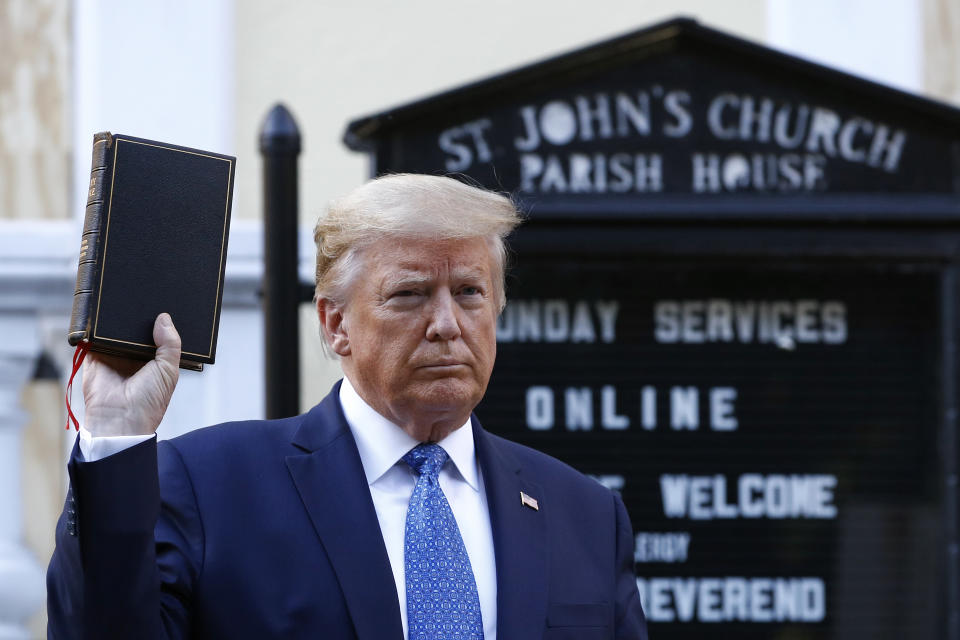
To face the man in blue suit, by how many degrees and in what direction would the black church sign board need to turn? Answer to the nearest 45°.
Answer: approximately 45° to its right

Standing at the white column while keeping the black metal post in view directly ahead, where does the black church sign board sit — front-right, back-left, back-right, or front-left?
front-left

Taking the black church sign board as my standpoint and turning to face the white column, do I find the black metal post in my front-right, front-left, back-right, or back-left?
front-left

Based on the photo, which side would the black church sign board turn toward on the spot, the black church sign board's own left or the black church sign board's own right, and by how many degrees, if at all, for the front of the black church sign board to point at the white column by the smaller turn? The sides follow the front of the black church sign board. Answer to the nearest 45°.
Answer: approximately 90° to the black church sign board's own right

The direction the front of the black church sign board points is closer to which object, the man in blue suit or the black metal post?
the man in blue suit

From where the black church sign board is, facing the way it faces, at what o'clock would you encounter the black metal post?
The black metal post is roughly at 2 o'clock from the black church sign board.

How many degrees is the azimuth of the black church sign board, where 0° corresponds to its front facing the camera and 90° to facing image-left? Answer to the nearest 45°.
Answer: approximately 0°
